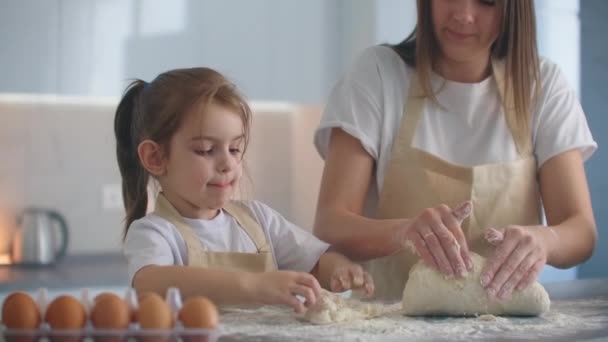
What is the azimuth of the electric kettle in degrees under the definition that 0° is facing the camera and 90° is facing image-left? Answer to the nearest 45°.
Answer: approximately 90°

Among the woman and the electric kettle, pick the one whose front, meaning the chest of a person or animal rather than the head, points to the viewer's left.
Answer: the electric kettle

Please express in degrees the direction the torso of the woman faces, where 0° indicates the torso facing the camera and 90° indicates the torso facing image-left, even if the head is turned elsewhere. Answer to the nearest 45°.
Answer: approximately 0°

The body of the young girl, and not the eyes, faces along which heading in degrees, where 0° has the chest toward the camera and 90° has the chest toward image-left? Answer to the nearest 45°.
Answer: approximately 315°

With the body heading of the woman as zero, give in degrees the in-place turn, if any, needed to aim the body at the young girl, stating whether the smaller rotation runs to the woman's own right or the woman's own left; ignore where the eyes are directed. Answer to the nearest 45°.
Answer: approximately 45° to the woman's own right

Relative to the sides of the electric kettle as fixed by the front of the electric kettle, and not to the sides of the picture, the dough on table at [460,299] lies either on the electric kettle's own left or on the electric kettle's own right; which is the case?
on the electric kettle's own left
